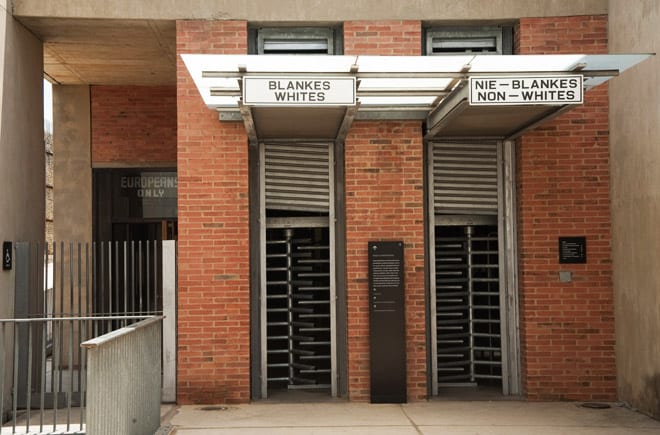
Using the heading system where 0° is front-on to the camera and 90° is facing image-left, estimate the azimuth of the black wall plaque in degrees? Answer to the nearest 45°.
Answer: approximately 0°

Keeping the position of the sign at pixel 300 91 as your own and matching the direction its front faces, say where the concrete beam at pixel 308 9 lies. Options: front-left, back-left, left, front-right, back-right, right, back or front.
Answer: back

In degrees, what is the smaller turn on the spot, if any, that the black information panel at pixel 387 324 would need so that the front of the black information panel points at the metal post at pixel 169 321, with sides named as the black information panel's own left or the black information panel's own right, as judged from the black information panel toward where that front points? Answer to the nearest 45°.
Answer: approximately 90° to the black information panel's own right

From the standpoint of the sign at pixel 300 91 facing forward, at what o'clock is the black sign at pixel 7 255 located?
The black sign is roughly at 4 o'clock from the sign.

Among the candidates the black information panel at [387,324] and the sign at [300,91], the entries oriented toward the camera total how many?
2

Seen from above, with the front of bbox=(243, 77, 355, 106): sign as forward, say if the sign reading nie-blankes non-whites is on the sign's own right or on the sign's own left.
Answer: on the sign's own left

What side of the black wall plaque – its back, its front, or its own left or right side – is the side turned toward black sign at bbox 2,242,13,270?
right

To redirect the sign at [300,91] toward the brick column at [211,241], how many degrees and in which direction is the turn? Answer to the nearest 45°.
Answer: approximately 135° to its right

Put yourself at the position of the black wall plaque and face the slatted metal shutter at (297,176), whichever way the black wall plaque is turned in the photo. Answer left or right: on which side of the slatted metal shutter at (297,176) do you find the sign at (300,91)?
left

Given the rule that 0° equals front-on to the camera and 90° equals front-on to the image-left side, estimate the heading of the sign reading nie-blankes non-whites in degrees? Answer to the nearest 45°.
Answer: approximately 0°

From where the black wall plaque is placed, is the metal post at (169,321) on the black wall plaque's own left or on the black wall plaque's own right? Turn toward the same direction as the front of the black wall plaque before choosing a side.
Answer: on the black wall plaque's own right
